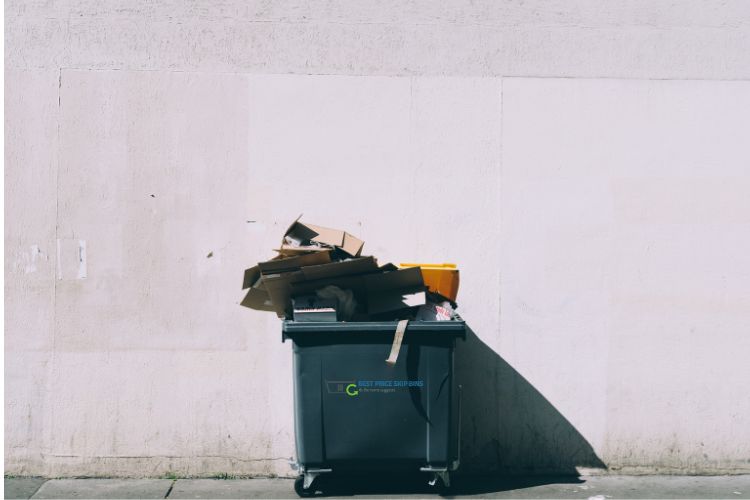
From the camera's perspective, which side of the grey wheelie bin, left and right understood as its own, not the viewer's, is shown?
front
